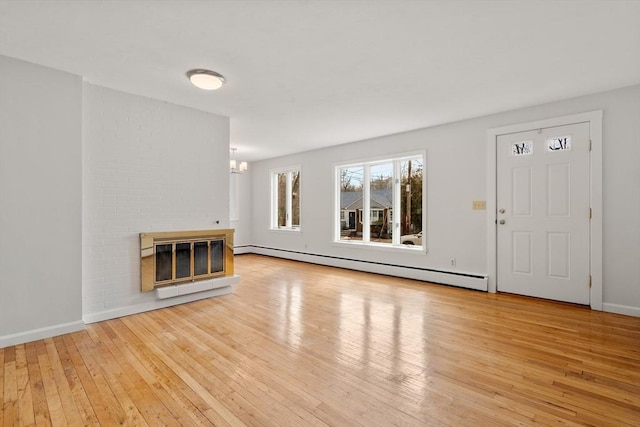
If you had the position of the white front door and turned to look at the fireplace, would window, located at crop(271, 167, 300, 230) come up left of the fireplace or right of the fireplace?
right

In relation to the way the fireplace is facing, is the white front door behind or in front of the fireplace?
in front

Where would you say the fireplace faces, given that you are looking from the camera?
facing the viewer and to the right of the viewer

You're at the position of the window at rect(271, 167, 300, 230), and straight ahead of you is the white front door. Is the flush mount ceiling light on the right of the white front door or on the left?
right

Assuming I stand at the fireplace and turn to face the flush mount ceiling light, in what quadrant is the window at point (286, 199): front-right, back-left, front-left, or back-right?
back-left

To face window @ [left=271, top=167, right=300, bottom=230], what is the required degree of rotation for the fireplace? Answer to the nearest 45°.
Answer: approximately 90° to its left

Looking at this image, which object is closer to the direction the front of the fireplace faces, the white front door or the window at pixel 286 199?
the white front door
